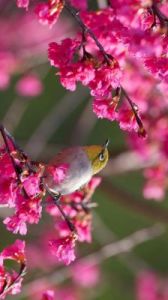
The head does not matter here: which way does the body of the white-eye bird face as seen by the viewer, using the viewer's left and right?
facing to the right of the viewer

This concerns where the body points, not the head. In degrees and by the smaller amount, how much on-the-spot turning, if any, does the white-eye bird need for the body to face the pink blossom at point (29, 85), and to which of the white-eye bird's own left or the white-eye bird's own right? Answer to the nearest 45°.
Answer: approximately 90° to the white-eye bird's own left
